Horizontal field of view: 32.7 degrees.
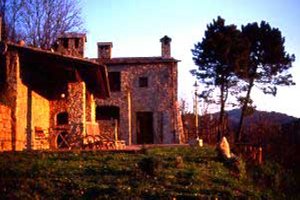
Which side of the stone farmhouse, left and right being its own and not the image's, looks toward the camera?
front
